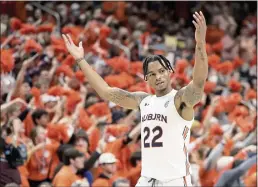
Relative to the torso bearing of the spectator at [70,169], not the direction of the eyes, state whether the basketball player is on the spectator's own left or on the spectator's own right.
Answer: on the spectator's own right

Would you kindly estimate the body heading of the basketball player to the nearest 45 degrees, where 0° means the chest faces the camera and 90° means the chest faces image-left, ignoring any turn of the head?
approximately 45°

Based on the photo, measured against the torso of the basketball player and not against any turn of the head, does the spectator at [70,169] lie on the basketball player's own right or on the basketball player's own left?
on the basketball player's own right
